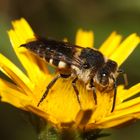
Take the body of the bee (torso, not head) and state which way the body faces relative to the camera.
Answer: to the viewer's right
